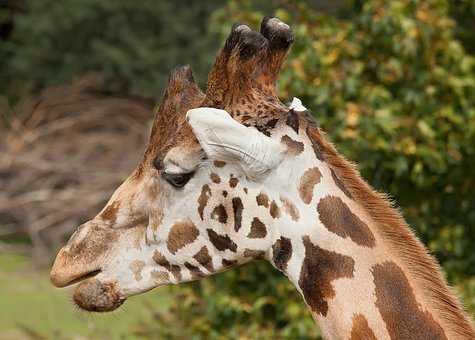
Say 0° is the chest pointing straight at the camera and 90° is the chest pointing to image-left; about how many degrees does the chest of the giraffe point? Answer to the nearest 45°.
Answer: approximately 90°
